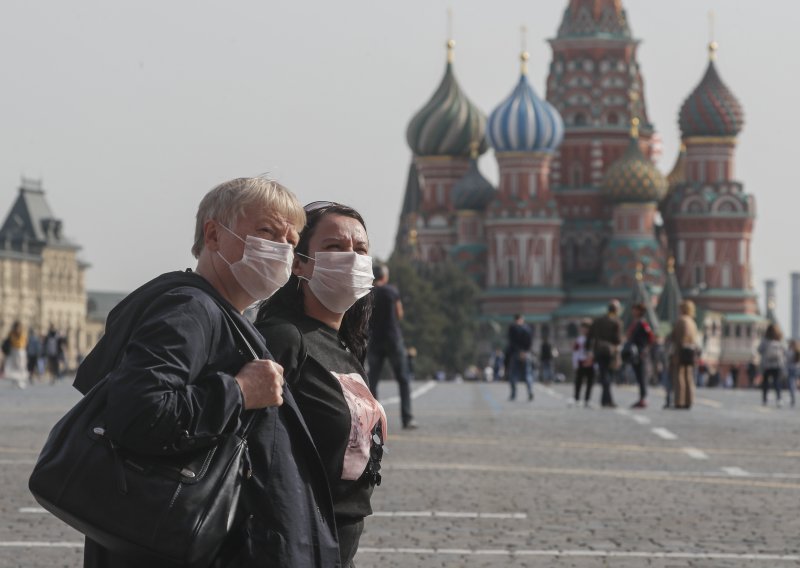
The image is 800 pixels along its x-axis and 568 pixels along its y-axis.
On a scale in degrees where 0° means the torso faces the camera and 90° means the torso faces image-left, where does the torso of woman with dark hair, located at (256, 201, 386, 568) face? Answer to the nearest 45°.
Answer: approximately 315°

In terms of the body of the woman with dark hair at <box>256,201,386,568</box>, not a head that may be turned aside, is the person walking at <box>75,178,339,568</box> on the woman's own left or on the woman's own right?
on the woman's own right

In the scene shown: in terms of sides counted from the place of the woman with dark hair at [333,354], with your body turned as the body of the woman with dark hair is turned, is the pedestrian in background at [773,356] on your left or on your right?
on your left

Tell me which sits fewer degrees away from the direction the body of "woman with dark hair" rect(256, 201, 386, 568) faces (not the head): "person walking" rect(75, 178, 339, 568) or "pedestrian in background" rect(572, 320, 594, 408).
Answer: the person walking

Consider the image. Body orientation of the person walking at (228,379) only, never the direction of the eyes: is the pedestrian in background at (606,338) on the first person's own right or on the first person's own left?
on the first person's own left

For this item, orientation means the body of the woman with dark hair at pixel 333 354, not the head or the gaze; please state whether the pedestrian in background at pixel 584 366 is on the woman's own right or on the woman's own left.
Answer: on the woman's own left
